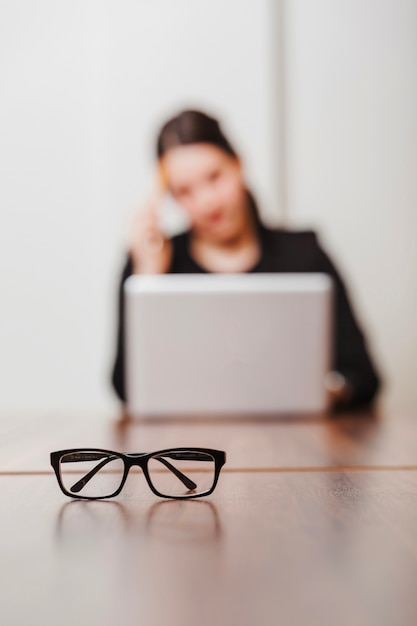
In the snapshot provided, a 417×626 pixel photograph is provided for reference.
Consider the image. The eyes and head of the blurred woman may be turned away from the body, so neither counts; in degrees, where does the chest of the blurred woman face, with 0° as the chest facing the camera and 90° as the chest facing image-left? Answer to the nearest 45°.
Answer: approximately 0°

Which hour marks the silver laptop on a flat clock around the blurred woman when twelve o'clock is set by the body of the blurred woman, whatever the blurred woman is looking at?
The silver laptop is roughly at 12 o'clock from the blurred woman.

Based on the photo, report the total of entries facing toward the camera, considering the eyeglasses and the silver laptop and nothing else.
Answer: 1

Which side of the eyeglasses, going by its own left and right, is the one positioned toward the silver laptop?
back

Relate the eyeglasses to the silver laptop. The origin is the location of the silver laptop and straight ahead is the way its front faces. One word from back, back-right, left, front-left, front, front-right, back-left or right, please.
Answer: back

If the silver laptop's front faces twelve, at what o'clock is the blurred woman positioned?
The blurred woman is roughly at 12 o'clock from the silver laptop.

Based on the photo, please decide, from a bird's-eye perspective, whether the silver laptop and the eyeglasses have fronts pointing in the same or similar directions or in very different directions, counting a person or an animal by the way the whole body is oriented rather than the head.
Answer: very different directions

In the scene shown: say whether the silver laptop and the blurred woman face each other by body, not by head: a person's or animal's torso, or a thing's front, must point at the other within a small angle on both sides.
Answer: yes

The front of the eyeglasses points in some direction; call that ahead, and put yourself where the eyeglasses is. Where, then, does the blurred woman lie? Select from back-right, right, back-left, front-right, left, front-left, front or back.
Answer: back

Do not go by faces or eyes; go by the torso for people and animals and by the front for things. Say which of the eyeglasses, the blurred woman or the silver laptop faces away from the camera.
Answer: the silver laptop

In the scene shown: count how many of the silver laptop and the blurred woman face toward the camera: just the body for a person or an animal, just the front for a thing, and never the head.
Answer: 1

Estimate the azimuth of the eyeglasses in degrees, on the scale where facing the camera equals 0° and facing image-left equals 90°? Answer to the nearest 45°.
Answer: approximately 0°

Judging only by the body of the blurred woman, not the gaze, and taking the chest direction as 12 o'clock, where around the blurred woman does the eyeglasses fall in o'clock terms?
The eyeglasses is roughly at 12 o'clock from the blurred woman.

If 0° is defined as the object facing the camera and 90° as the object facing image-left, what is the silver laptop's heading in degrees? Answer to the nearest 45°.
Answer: approximately 180°
